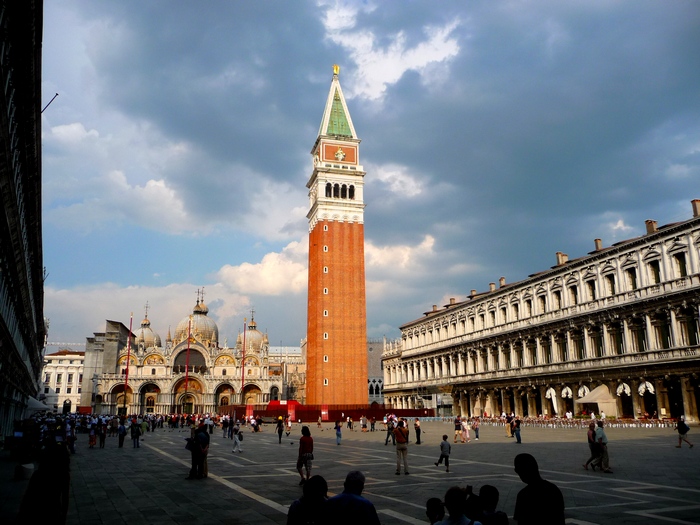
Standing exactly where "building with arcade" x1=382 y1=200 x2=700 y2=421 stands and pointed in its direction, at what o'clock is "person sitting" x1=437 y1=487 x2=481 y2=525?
The person sitting is roughly at 11 o'clock from the building with arcade.

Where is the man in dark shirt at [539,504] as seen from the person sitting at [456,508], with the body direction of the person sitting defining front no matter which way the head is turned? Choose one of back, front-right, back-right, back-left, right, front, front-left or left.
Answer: right

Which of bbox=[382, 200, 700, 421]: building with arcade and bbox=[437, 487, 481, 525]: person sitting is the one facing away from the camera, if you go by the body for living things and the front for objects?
the person sitting

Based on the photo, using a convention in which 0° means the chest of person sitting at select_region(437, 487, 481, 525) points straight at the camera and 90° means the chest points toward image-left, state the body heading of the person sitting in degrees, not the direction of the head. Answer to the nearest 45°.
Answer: approximately 180°

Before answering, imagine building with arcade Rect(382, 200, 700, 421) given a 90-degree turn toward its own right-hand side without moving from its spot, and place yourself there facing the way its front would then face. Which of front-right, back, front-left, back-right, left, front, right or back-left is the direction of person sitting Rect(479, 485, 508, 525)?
back-left

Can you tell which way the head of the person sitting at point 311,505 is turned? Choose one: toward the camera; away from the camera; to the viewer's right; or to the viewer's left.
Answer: away from the camera

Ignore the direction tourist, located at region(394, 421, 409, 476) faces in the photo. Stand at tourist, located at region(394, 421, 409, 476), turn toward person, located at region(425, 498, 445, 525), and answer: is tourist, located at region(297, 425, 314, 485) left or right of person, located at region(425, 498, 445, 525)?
right

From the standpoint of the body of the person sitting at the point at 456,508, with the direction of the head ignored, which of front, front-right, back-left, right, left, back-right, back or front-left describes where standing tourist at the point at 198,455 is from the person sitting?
front-left

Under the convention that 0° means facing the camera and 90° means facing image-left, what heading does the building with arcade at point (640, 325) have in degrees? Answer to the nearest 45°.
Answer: approximately 45°

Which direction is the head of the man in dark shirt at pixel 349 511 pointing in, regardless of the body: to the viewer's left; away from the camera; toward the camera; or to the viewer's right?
away from the camera
